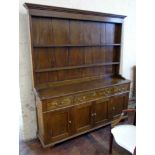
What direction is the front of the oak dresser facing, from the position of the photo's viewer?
facing the viewer and to the right of the viewer
